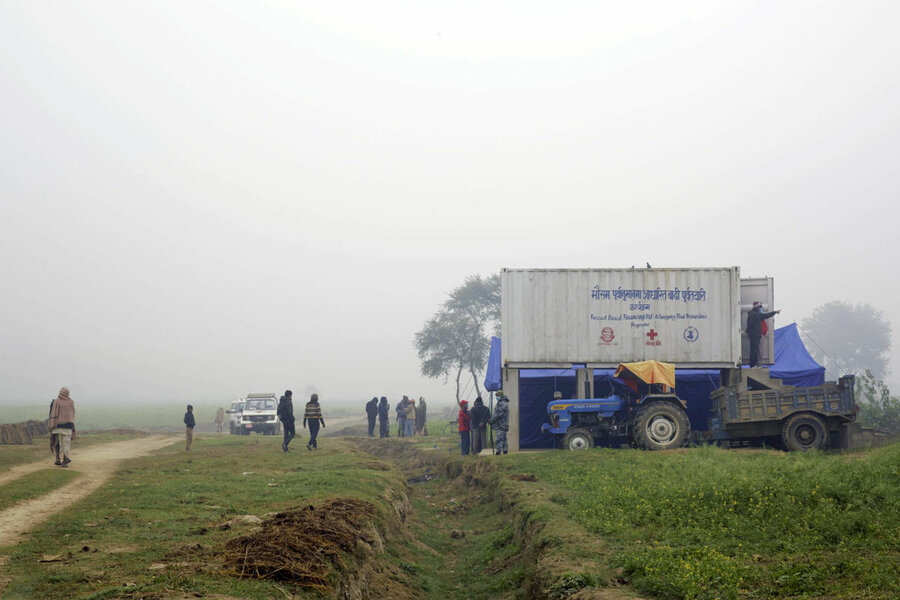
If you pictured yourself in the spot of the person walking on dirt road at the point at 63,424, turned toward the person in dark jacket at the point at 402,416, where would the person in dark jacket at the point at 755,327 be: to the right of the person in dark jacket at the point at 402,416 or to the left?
right

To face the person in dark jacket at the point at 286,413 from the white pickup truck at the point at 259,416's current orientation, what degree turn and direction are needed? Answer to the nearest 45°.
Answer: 0° — it already faces them

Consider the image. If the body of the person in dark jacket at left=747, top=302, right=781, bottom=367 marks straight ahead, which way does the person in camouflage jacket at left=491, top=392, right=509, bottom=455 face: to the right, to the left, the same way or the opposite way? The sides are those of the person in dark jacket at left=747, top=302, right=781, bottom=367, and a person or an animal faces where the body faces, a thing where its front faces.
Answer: the opposite way

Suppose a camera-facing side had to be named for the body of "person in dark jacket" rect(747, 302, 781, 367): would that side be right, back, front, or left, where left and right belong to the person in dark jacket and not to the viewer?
right

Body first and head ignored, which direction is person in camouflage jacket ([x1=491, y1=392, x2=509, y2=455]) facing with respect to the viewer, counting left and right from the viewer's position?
facing to the left of the viewer

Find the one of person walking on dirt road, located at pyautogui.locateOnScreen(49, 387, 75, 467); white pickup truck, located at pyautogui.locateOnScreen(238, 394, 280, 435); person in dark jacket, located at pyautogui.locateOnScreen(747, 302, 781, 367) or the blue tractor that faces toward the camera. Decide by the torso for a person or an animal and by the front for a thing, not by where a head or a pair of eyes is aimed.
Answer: the white pickup truck
